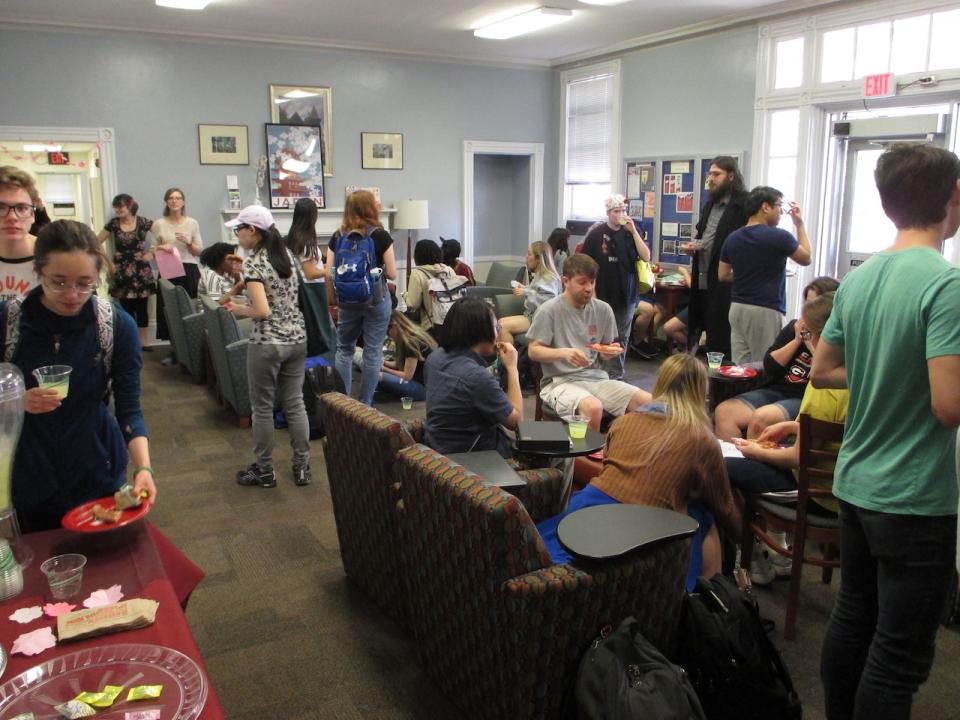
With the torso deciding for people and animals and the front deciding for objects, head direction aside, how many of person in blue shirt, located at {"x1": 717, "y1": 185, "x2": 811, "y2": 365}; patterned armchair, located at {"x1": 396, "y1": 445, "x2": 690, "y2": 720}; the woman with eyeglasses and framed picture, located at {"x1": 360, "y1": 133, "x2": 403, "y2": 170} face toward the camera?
2

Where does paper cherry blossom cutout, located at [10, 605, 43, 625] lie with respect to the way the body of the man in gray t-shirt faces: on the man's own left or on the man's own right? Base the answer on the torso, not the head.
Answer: on the man's own right

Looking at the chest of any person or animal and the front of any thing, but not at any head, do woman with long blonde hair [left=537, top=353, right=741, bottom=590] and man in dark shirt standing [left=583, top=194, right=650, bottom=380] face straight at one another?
yes

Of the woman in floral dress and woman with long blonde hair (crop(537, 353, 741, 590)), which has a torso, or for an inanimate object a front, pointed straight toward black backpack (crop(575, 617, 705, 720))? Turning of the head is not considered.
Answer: the woman in floral dress

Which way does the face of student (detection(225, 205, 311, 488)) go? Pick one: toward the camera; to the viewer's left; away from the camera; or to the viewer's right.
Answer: to the viewer's left

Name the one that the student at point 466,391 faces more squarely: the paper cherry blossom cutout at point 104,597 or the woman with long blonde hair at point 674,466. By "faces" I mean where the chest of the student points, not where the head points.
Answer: the woman with long blonde hair

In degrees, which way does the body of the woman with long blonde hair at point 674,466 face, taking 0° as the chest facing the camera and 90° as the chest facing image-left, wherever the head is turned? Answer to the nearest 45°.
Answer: approximately 180°

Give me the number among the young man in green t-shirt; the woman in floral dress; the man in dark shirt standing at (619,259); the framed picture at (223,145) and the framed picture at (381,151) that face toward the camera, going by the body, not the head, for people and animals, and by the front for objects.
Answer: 4

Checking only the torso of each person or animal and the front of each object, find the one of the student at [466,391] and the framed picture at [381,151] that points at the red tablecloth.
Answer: the framed picture

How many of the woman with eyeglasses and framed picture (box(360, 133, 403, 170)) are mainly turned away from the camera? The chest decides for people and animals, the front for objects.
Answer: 0
